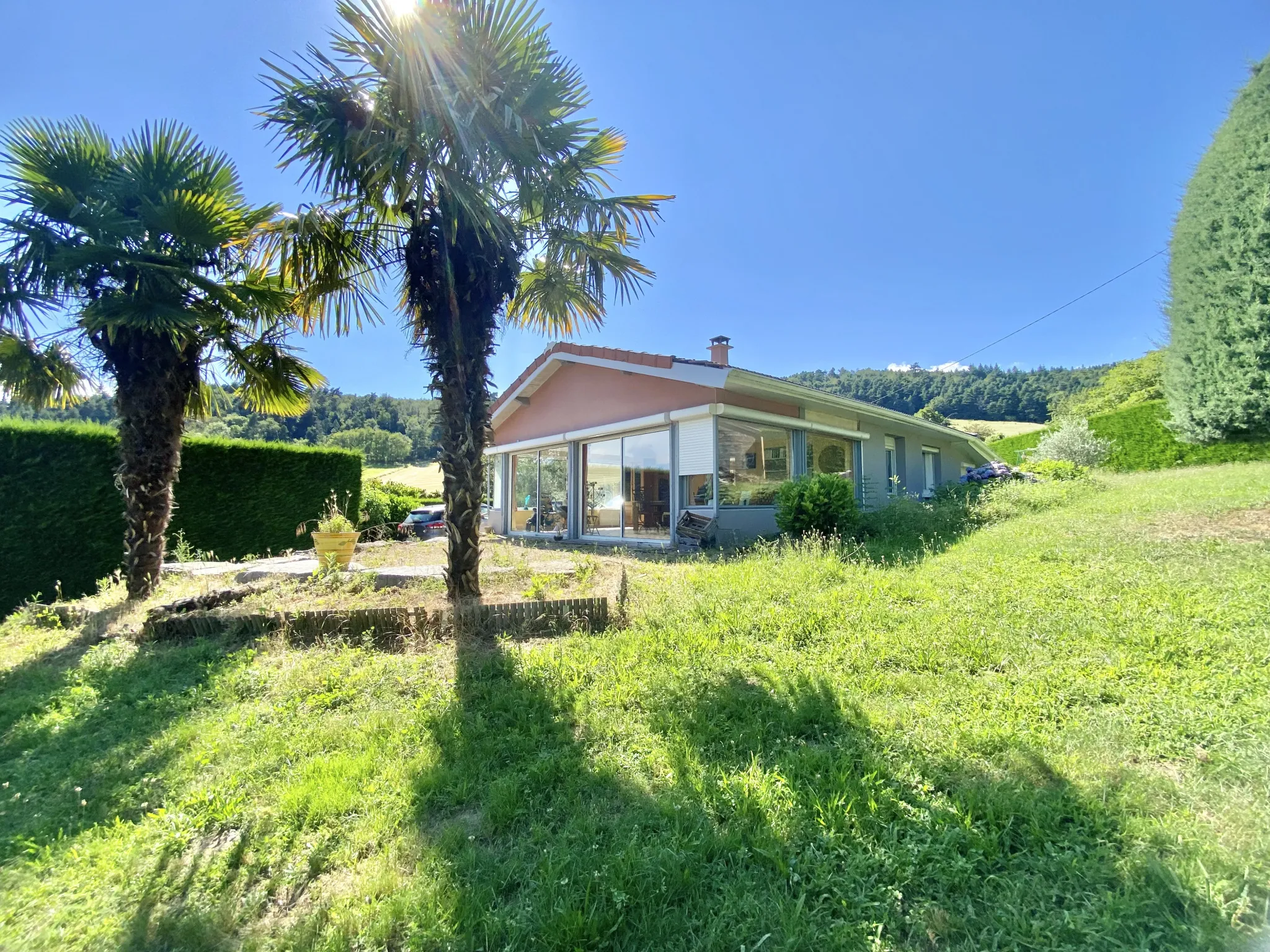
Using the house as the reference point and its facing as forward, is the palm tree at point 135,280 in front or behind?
in front

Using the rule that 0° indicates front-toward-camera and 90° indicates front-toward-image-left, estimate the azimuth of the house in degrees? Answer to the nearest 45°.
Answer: approximately 45°

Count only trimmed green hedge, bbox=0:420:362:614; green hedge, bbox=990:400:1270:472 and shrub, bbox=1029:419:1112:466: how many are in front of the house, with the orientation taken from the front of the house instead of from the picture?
1

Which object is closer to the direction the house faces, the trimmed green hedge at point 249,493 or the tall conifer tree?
the trimmed green hedge

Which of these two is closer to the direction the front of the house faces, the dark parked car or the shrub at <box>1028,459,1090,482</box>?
the dark parked car

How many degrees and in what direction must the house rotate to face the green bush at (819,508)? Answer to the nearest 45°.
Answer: approximately 90° to its left

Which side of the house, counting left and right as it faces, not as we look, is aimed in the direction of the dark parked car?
right

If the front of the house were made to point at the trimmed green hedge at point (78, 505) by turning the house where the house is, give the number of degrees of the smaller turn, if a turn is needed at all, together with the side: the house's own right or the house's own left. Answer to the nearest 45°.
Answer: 0° — it already faces it

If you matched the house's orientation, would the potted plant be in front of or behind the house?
in front

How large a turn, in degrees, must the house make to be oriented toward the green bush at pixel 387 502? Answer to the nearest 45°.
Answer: approximately 90° to its right

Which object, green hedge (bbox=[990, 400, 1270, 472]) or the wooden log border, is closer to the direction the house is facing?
the wooden log border
